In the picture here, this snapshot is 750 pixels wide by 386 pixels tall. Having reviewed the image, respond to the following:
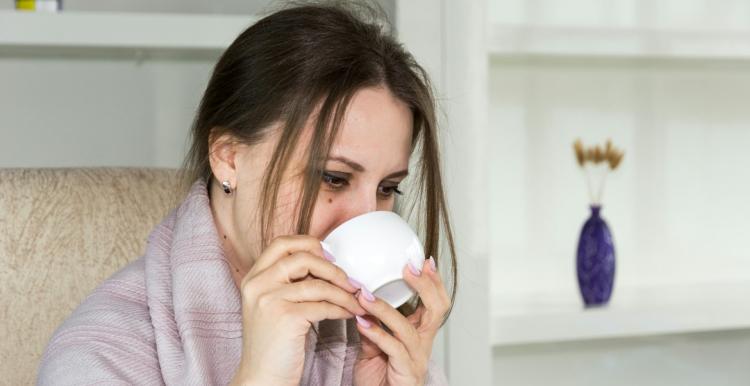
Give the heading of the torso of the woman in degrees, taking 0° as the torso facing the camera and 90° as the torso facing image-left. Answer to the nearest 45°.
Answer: approximately 315°

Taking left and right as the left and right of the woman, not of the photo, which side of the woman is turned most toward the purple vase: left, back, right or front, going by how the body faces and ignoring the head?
left

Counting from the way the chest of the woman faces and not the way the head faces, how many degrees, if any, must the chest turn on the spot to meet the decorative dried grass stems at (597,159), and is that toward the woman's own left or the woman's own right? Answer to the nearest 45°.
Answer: approximately 90° to the woman's own left

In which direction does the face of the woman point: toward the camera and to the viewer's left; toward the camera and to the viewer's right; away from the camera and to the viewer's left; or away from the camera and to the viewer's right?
toward the camera and to the viewer's right
